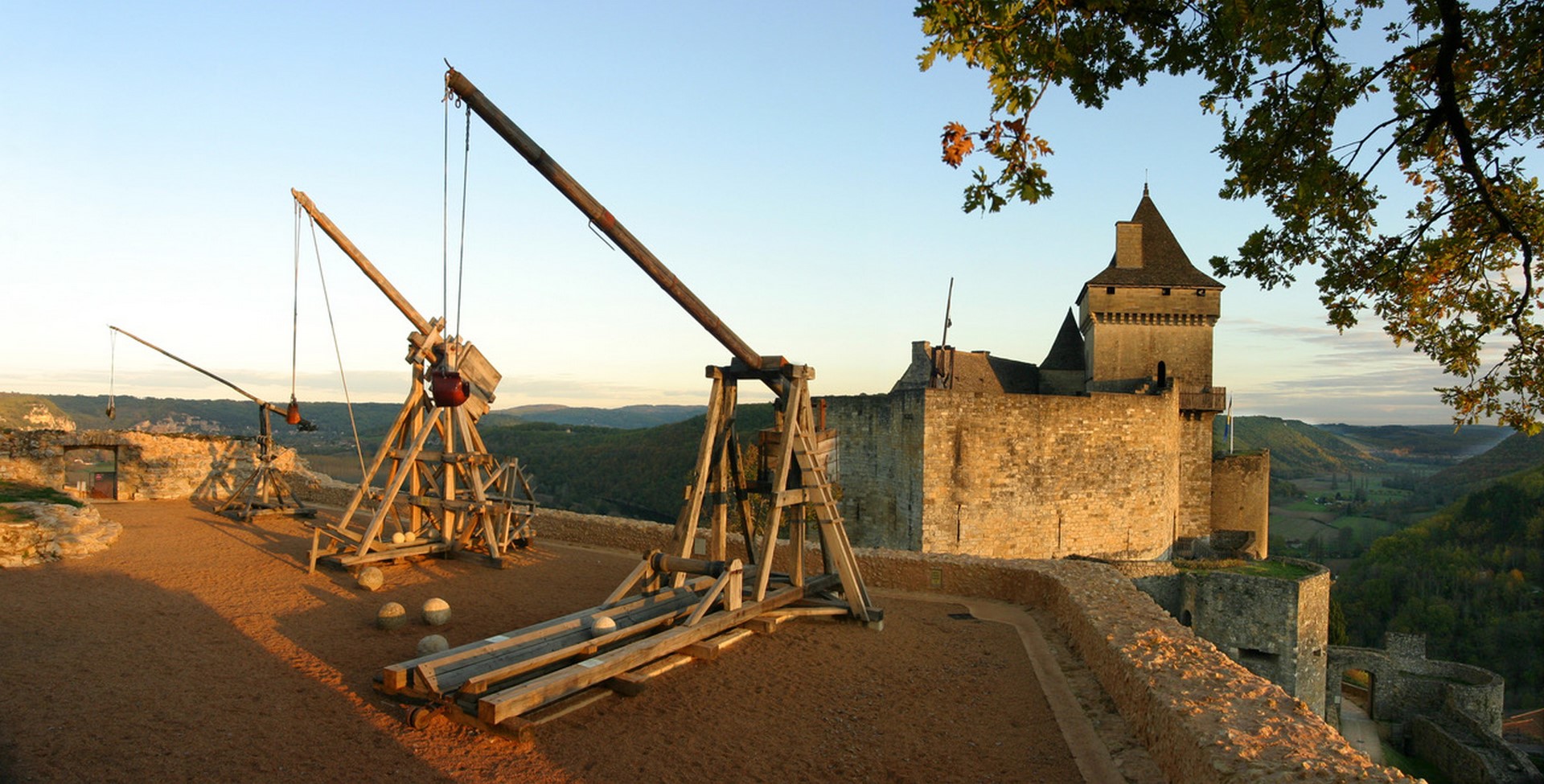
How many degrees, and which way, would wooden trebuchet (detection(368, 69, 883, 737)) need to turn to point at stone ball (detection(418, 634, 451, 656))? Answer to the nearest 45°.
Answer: approximately 180°

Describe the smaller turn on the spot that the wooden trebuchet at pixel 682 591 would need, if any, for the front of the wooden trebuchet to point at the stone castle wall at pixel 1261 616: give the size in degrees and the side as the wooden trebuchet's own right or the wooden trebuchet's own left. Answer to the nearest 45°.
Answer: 0° — it already faces it

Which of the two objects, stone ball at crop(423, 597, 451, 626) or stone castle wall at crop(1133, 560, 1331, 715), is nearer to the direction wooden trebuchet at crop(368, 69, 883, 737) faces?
the stone castle wall

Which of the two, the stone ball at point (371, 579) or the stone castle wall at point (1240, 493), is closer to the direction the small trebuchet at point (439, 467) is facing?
the stone castle wall

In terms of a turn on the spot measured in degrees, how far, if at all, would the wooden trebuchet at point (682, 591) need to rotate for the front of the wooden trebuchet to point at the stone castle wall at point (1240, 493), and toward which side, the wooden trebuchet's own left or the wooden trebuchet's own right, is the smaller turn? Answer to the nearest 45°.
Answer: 0° — it already faces it

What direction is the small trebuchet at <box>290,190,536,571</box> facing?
to the viewer's right

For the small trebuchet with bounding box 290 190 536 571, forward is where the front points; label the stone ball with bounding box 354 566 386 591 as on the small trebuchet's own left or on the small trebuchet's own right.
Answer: on the small trebuchet's own right

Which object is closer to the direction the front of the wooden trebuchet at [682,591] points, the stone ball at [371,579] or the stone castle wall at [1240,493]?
the stone castle wall

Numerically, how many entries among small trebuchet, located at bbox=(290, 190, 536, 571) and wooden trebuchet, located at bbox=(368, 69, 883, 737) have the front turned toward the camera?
0

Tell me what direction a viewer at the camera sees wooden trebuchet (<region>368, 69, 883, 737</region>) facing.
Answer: facing away from the viewer and to the right of the viewer
